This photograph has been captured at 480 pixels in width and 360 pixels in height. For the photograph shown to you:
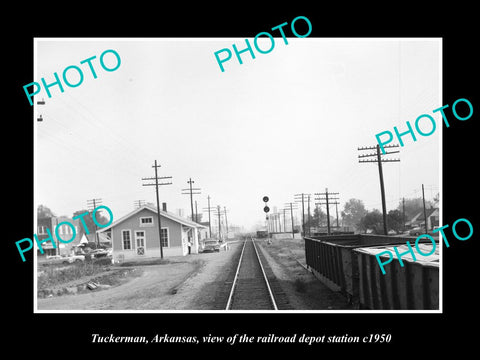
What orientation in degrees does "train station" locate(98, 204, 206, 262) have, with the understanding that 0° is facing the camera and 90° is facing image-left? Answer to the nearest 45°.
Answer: approximately 0°

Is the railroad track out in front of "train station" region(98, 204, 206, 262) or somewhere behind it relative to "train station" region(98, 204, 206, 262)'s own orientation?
in front
